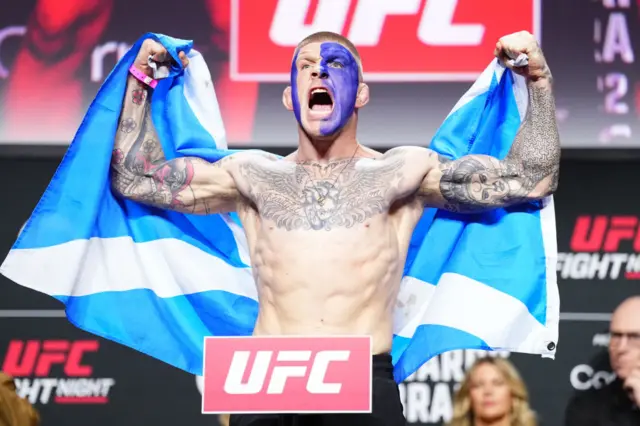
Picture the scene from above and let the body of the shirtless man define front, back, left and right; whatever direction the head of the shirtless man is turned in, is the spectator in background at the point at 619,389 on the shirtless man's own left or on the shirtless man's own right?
on the shirtless man's own left

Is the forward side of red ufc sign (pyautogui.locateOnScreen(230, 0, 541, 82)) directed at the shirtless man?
yes

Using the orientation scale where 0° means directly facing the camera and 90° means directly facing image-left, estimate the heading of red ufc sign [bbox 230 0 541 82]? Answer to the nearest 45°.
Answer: approximately 0°

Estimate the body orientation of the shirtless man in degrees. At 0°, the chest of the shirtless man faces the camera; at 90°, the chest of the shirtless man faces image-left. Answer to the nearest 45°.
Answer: approximately 0°

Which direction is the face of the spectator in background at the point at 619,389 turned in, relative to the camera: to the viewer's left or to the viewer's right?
to the viewer's left
